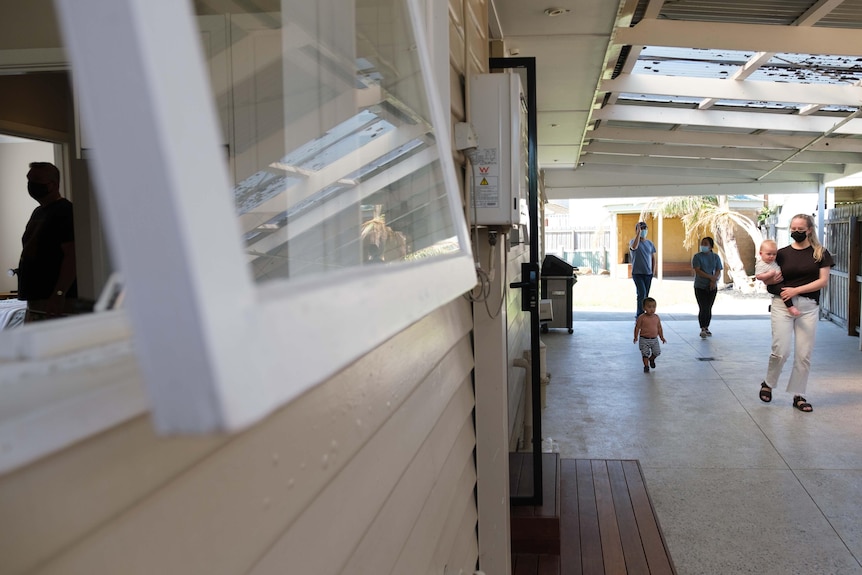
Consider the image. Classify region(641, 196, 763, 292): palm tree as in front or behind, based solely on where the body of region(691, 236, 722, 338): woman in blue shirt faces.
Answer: behind

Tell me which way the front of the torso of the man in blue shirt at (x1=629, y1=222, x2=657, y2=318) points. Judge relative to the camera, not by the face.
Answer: toward the camera

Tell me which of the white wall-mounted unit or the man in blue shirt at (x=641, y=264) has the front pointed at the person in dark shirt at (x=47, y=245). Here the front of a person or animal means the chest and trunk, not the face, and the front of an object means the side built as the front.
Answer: the man in blue shirt

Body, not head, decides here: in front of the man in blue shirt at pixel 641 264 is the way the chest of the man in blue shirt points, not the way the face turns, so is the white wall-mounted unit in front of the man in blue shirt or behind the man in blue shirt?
in front

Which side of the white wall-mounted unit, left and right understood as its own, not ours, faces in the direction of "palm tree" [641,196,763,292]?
left

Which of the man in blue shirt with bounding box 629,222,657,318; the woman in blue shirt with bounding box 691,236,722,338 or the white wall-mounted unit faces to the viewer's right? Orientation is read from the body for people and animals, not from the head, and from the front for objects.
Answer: the white wall-mounted unit

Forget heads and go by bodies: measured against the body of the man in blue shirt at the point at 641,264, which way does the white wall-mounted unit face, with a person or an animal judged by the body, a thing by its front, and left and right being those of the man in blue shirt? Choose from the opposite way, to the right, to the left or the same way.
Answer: to the left

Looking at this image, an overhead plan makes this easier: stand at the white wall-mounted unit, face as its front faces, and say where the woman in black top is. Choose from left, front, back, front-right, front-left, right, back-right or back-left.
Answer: front-left

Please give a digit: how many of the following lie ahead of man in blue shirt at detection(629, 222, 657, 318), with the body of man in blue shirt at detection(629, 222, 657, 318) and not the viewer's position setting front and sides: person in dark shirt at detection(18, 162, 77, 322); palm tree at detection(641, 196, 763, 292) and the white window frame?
2

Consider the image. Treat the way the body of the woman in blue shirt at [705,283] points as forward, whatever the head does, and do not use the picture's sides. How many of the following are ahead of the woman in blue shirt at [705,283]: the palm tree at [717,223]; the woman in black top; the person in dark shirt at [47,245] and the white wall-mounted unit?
3

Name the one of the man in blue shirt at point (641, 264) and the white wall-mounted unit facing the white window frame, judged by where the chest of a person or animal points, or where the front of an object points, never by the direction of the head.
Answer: the man in blue shirt

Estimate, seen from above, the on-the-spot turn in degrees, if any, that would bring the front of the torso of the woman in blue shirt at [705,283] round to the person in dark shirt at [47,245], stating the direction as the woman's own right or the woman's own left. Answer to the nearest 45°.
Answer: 0° — they already face them

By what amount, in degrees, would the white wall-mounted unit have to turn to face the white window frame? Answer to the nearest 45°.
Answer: approximately 90° to its right

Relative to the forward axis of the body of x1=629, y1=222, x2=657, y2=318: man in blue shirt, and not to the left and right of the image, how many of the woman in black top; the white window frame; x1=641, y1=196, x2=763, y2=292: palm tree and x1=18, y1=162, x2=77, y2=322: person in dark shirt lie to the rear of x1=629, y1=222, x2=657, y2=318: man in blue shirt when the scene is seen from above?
1

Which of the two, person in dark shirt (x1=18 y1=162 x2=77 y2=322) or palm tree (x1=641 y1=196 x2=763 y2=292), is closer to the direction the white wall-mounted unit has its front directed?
the palm tree

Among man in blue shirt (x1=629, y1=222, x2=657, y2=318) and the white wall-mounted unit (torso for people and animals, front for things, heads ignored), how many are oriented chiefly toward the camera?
1
